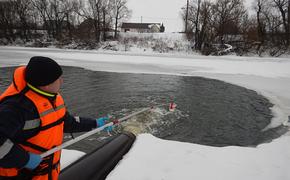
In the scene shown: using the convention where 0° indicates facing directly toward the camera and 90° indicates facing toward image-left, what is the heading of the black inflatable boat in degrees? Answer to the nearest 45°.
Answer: approximately 225°

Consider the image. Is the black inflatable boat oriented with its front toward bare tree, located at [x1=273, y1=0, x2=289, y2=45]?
yes

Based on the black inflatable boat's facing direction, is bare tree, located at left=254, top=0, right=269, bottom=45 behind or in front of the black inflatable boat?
in front

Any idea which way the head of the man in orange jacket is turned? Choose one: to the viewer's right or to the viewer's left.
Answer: to the viewer's right

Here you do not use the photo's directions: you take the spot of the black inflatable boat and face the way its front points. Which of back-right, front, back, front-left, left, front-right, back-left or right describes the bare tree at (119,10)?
front-left

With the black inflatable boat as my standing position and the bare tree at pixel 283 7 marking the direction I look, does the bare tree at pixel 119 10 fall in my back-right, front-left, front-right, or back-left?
front-left
